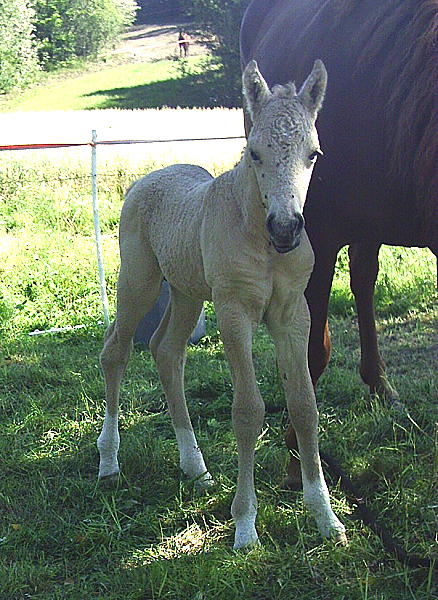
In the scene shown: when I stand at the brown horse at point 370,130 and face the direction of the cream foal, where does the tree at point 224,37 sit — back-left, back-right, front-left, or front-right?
back-right

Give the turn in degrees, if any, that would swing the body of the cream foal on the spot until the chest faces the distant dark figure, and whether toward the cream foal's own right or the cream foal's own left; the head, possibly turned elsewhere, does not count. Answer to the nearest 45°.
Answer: approximately 135° to the cream foal's own left

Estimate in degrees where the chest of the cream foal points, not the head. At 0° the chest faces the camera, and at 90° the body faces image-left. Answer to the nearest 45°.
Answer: approximately 315°

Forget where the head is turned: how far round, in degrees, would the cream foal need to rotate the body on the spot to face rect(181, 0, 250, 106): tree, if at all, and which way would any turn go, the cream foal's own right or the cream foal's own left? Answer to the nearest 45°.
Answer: approximately 135° to the cream foal's own left
